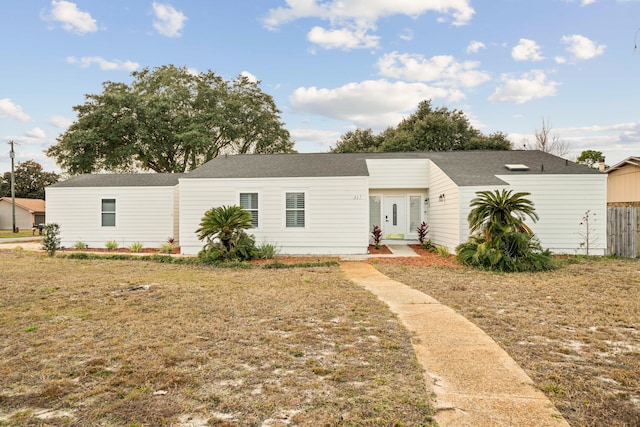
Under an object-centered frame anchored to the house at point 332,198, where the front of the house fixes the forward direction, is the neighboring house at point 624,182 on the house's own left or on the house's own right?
on the house's own left

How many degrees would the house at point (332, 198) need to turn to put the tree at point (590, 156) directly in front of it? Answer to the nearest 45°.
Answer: approximately 135° to its left

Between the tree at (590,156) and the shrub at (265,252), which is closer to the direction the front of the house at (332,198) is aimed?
the shrub

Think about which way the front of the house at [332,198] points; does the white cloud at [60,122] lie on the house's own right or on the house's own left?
on the house's own right

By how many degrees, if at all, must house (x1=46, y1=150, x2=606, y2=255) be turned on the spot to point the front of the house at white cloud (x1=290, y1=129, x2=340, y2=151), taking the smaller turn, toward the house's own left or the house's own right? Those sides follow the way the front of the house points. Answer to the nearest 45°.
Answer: approximately 180°

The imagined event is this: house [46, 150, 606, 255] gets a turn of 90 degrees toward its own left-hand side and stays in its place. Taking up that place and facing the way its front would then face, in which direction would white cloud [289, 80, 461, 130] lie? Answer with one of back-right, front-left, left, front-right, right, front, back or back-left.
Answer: left

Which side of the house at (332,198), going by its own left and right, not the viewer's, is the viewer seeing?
front

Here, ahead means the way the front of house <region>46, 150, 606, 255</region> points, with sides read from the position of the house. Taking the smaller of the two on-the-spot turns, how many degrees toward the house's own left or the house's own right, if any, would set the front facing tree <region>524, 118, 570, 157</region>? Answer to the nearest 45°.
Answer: approximately 135° to the house's own left

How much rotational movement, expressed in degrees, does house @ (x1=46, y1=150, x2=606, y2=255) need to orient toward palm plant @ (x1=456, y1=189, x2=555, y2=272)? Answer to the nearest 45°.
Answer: approximately 45° to its left

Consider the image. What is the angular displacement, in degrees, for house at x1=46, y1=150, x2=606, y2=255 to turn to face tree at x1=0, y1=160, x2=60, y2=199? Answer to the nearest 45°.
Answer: approximately 135° to its right

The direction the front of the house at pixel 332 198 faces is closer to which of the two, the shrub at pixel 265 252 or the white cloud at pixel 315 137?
the shrub
